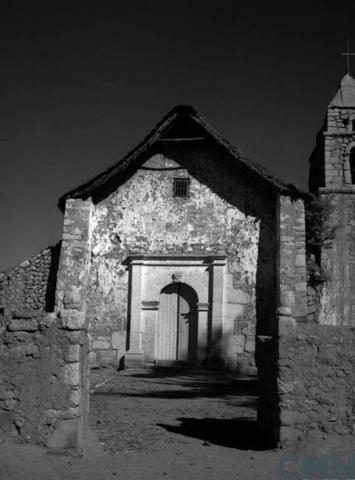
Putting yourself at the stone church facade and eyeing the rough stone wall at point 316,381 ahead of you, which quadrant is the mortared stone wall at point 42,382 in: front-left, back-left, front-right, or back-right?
front-right

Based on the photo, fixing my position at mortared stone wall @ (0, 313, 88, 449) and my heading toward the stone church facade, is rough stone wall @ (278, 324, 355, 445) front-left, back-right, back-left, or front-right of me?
front-right

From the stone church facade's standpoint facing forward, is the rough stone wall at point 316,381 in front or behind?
in front

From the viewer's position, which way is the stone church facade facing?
facing the viewer

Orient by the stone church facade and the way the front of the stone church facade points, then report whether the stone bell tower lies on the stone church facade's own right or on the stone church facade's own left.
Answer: on the stone church facade's own left

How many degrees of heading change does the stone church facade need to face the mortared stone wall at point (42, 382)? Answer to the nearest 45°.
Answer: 0° — it already faces it

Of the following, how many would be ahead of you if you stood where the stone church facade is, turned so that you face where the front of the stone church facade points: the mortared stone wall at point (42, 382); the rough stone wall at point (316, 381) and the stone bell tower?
2

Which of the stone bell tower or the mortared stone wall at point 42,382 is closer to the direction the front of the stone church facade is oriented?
the mortared stone wall

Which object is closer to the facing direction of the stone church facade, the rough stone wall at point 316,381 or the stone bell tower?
the rough stone wall
